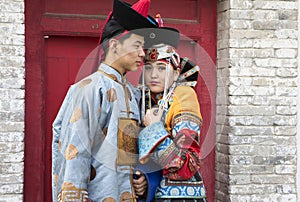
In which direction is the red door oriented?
toward the camera

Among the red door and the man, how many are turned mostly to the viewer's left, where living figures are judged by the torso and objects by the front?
0

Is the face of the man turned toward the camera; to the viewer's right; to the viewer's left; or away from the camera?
to the viewer's right

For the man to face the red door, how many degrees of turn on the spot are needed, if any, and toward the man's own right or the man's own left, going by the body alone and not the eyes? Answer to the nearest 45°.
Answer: approximately 135° to the man's own left

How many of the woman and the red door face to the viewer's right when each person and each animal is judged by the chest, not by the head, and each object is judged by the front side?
0

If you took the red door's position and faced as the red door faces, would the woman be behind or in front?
in front

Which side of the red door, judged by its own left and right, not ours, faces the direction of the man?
front

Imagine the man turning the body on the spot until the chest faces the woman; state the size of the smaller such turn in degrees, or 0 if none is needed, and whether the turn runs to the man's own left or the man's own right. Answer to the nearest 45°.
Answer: approximately 45° to the man's own left

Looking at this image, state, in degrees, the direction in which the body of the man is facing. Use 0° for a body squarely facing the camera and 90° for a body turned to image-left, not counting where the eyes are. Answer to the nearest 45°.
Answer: approximately 315°
